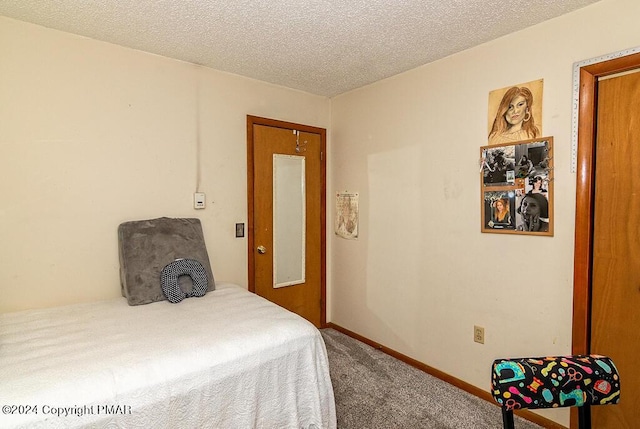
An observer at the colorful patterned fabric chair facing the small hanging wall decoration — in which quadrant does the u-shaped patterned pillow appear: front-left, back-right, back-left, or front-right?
front-left

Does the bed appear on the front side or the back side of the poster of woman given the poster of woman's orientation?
on the front side

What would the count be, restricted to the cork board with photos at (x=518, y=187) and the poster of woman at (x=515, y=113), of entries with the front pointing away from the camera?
0

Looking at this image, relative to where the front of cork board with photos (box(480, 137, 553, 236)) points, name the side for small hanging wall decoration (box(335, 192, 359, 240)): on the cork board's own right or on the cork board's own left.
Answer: on the cork board's own right

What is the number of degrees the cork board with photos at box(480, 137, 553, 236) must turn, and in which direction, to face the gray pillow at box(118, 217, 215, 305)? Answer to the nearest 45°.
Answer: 0° — it already faces it

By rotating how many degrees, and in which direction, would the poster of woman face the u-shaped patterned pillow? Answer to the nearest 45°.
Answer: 0° — it already faces it

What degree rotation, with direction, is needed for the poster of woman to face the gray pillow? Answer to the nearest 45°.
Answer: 0° — it already faces it

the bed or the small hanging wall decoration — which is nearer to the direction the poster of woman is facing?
the bed

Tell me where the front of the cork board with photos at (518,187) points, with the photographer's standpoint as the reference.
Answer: facing the viewer and to the left of the viewer

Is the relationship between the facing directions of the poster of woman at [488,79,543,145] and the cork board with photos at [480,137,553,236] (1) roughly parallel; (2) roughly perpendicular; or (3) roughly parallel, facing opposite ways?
roughly parallel

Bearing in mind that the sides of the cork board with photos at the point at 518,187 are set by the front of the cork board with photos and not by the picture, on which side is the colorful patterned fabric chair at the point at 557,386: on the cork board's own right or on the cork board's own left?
on the cork board's own left

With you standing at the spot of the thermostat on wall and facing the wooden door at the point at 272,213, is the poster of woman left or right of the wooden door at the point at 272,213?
right

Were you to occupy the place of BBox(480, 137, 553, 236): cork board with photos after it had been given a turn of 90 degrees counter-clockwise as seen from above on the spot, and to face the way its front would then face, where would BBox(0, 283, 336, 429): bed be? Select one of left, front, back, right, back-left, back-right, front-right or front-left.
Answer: right
